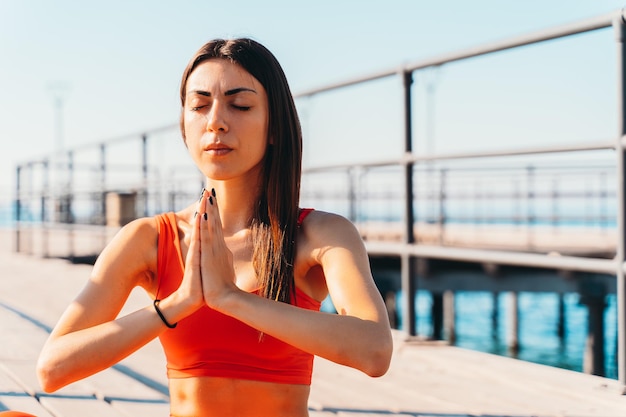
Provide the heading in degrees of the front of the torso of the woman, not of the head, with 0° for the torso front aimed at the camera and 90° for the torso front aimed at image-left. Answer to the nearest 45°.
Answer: approximately 0°
